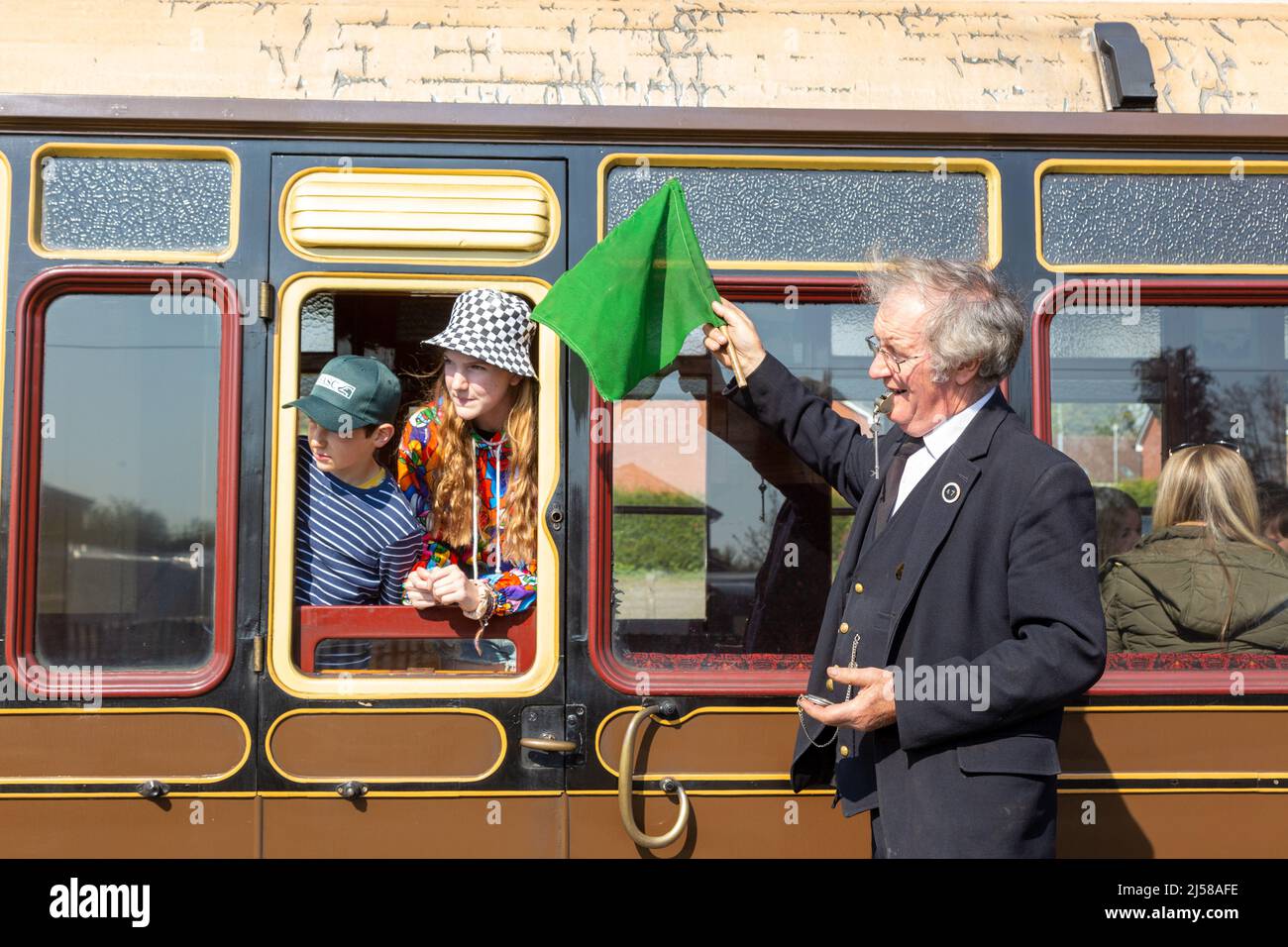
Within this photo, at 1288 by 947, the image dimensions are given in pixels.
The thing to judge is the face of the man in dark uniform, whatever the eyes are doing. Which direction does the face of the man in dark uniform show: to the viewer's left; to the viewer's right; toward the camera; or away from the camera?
to the viewer's left

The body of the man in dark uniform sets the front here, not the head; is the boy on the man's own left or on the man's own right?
on the man's own right

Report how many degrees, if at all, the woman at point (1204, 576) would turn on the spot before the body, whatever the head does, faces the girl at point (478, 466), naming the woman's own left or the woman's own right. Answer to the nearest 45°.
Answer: approximately 135° to the woman's own left

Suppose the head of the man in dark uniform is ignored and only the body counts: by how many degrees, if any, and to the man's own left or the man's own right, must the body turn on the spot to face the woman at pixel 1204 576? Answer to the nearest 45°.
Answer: approximately 180°

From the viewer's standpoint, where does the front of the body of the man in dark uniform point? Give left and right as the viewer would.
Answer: facing the viewer and to the left of the viewer

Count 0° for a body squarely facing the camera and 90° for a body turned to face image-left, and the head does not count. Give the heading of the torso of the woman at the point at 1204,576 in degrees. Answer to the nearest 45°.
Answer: approximately 180°

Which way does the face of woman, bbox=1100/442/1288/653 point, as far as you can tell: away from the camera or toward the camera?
away from the camera

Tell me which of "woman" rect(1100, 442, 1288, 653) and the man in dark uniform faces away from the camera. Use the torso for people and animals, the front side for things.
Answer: the woman
